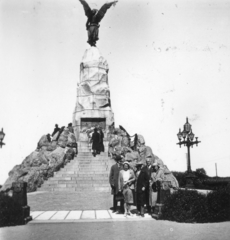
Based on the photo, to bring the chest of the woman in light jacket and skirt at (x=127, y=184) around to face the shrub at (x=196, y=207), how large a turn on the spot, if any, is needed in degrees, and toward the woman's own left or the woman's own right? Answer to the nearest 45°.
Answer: approximately 45° to the woman's own left

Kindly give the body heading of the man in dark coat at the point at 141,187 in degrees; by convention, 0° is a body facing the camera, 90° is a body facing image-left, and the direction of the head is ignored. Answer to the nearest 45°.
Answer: approximately 45°

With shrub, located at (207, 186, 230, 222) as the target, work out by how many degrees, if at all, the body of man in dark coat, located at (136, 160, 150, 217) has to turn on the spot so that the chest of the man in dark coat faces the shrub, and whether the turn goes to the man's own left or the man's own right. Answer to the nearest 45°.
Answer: approximately 135° to the man's own left

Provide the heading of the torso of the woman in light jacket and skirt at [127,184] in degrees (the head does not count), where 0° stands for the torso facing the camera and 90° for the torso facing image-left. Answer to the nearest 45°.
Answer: approximately 0°

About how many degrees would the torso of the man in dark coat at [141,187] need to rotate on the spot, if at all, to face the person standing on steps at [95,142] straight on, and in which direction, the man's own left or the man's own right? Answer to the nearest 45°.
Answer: approximately 135° to the man's own right

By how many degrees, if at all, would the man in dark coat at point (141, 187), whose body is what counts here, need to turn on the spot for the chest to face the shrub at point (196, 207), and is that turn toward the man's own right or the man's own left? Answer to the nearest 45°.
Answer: approximately 90° to the man's own left

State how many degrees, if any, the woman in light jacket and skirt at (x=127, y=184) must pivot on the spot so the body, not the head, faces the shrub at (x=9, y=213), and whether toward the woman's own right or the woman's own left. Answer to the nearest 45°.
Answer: approximately 45° to the woman's own right

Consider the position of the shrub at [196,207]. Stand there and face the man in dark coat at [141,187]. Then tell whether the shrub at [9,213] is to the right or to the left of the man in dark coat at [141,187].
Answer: left

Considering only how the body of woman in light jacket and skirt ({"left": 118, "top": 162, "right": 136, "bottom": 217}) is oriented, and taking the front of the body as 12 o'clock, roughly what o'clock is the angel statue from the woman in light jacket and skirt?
The angel statue is roughly at 6 o'clock from the woman in light jacket and skirt.

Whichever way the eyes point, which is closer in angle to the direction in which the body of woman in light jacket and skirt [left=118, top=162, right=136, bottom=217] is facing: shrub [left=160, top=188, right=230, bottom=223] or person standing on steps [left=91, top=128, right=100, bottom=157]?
the shrub

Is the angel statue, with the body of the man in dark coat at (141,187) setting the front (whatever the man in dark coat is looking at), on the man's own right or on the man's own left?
on the man's own right
